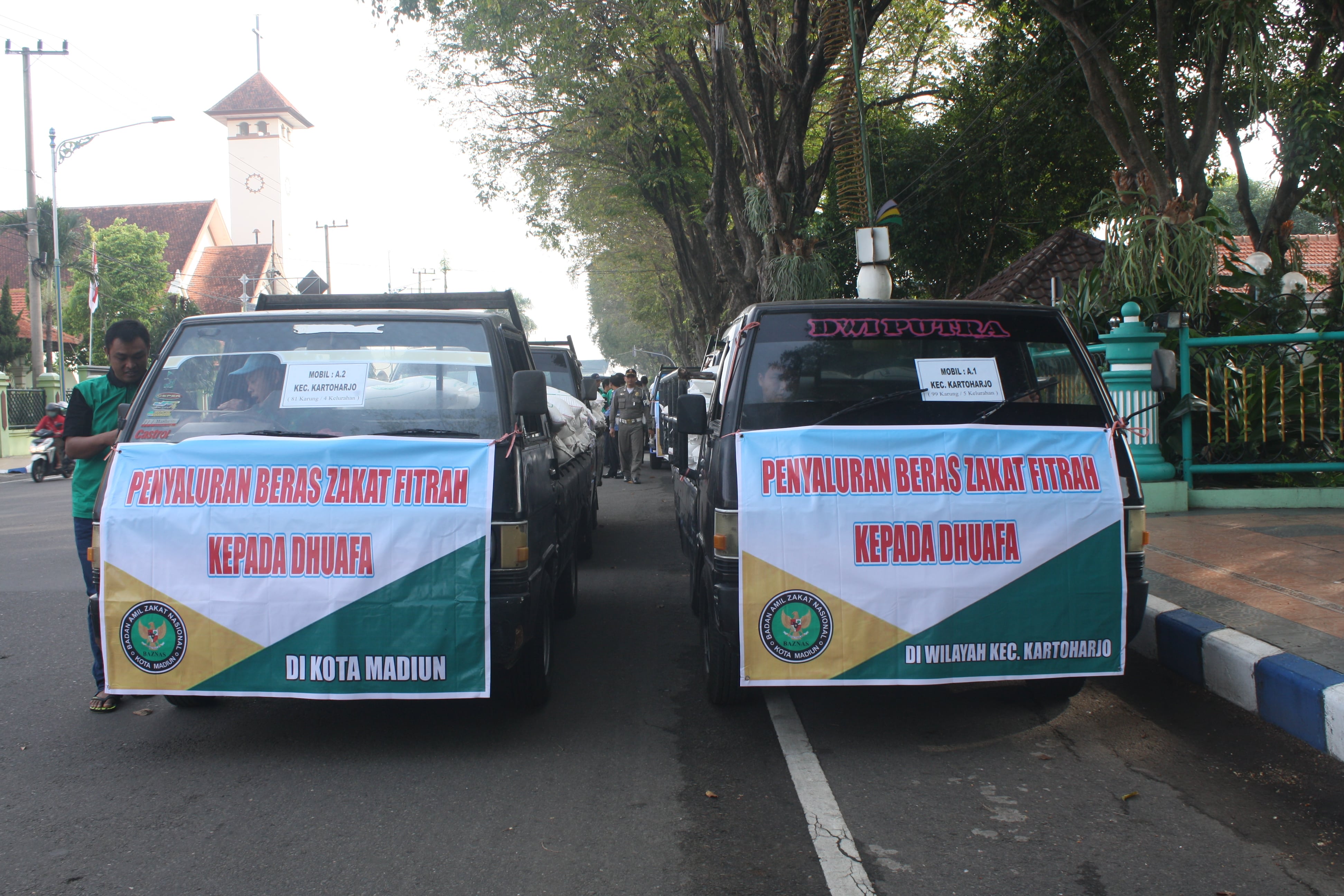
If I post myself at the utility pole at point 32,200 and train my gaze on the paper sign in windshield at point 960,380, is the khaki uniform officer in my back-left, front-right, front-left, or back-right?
front-left

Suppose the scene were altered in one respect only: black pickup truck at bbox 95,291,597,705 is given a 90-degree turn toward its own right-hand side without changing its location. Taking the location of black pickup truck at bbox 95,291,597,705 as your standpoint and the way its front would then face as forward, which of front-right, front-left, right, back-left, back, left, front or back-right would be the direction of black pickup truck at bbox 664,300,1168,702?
back

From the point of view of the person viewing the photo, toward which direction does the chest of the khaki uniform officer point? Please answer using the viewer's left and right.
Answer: facing the viewer

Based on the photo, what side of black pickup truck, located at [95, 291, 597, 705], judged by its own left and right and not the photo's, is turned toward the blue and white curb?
left

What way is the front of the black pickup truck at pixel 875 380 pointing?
toward the camera

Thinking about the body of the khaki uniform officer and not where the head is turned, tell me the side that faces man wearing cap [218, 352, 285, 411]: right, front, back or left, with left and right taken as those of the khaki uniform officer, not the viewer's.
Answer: front

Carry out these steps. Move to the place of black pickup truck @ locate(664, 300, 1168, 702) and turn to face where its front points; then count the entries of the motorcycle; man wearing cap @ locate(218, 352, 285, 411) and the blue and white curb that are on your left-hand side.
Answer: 1

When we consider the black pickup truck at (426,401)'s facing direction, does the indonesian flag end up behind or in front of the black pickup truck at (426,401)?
behind

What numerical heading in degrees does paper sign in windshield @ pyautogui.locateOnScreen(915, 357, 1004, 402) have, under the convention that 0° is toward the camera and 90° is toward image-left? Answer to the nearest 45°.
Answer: approximately 0°

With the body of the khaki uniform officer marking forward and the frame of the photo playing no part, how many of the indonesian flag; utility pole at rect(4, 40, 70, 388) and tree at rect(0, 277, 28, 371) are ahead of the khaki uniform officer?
0

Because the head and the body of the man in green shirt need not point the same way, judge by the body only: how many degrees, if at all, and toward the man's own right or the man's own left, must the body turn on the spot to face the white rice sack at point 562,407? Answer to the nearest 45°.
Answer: approximately 90° to the man's own left

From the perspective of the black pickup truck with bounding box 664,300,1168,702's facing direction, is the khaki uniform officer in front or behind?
behind

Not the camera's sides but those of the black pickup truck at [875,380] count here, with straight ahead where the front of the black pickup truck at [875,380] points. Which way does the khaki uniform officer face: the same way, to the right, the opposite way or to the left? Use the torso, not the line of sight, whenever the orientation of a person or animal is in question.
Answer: the same way

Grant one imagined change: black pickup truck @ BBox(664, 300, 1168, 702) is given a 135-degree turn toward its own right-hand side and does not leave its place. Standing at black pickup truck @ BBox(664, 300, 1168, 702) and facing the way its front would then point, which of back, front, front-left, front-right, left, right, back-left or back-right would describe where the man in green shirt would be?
front-left

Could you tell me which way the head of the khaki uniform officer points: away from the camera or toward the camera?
toward the camera
